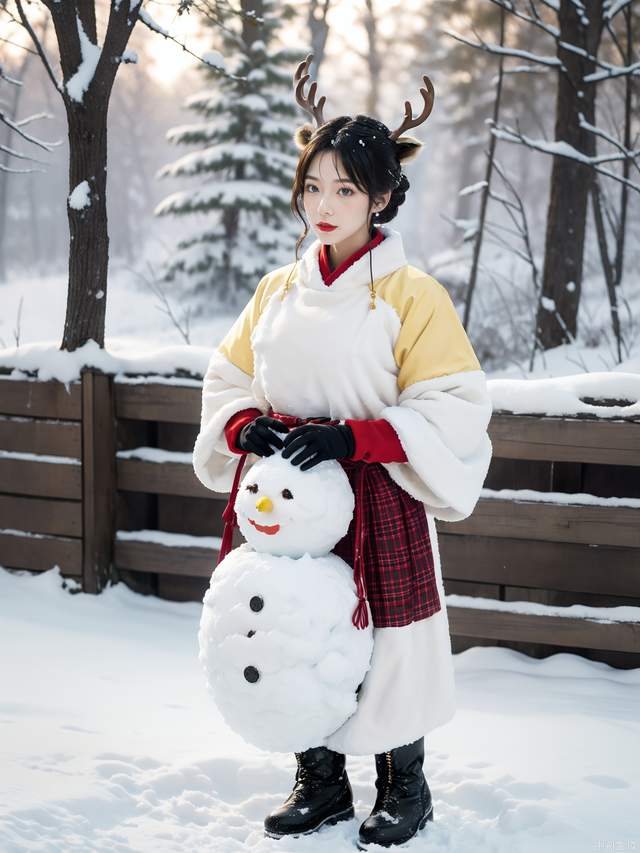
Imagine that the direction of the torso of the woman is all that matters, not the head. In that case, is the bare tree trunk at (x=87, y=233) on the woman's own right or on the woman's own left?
on the woman's own right

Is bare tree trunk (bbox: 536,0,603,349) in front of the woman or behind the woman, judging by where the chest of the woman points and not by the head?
behind

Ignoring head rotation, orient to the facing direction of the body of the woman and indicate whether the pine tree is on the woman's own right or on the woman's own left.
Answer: on the woman's own right

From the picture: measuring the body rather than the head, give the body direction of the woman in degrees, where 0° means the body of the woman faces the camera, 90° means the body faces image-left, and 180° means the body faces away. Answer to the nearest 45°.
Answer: approximately 45°
